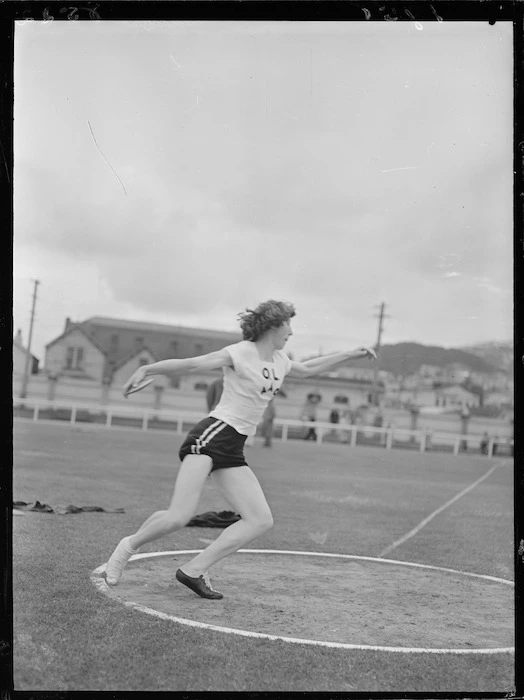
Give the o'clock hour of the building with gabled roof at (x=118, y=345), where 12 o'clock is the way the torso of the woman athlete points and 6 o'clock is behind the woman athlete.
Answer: The building with gabled roof is roughly at 7 o'clock from the woman athlete.

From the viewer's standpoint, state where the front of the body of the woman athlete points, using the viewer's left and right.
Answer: facing the viewer and to the right of the viewer

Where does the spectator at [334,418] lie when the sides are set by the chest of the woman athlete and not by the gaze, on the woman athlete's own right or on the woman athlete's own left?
on the woman athlete's own left

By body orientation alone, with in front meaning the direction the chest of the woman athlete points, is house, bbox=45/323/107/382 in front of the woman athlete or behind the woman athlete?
behind

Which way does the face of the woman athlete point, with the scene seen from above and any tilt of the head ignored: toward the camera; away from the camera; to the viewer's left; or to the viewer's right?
to the viewer's right

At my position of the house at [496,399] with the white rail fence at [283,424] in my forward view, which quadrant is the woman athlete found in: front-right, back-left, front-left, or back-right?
front-left

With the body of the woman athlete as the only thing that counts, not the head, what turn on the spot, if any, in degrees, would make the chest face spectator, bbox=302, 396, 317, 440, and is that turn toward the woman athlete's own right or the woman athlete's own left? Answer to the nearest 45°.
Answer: approximately 135° to the woman athlete's own left

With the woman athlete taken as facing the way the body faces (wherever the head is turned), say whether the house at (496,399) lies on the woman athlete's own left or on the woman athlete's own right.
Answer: on the woman athlete's own left
